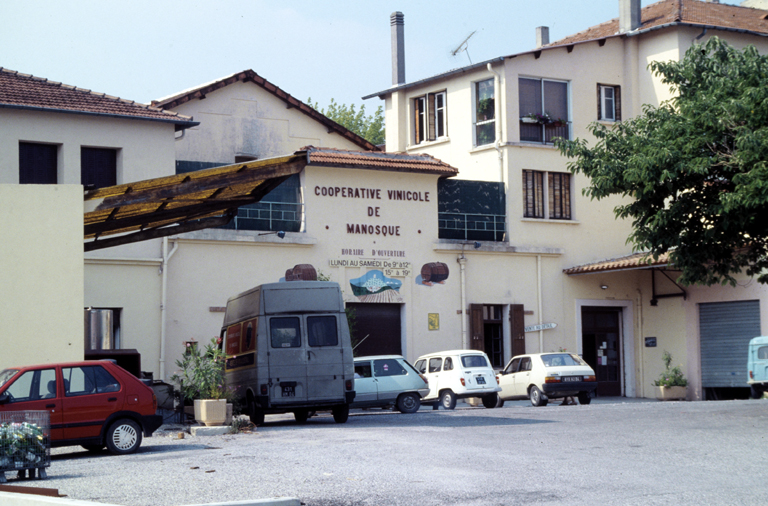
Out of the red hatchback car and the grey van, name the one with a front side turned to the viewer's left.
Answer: the red hatchback car

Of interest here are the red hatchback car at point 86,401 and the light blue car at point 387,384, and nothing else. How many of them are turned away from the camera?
0

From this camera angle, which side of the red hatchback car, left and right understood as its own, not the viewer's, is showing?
left

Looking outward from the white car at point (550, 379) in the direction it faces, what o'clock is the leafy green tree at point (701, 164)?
The leafy green tree is roughly at 7 o'clock from the white car.

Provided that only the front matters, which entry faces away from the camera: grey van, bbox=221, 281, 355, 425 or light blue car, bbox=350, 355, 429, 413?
the grey van
